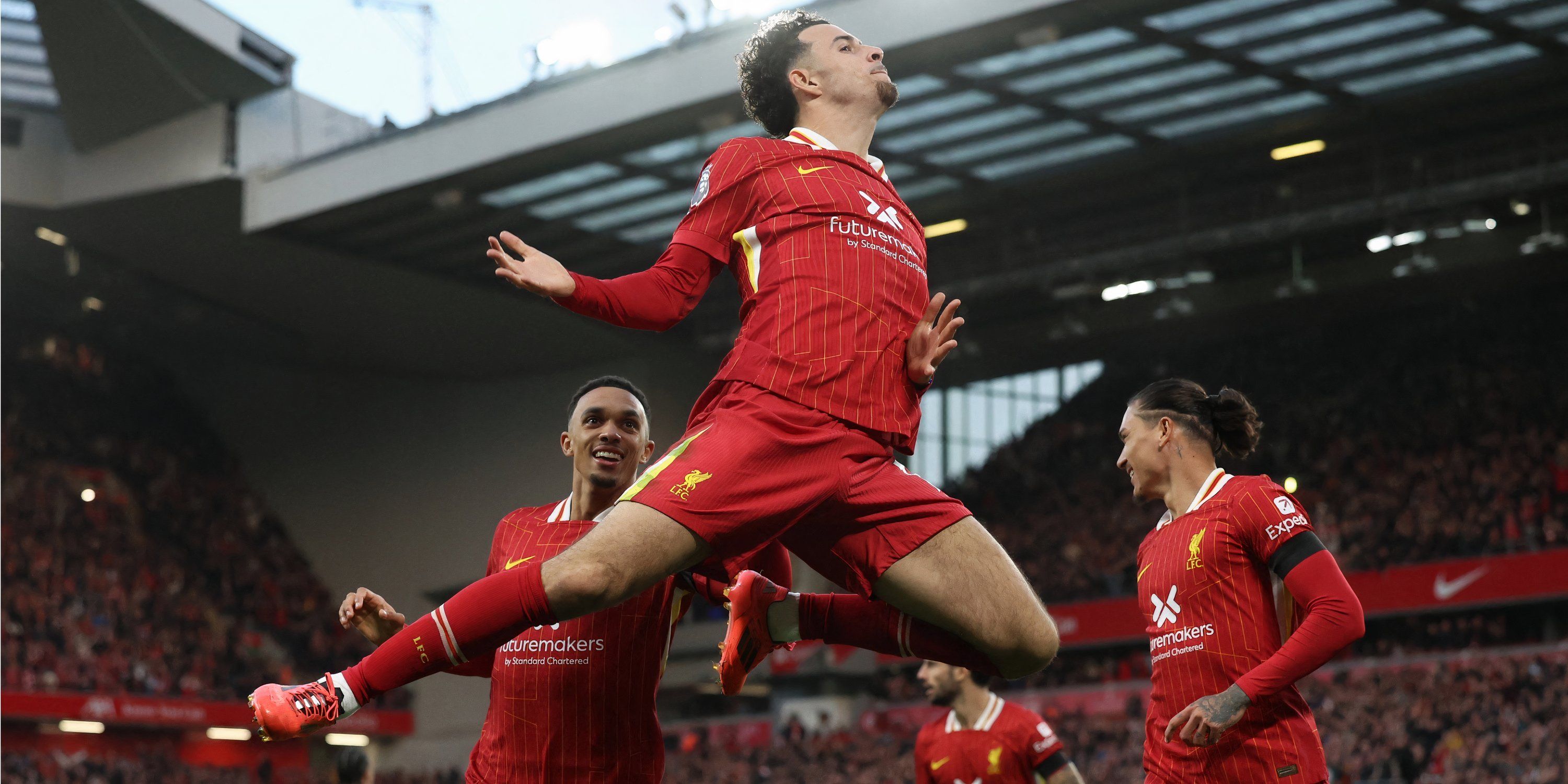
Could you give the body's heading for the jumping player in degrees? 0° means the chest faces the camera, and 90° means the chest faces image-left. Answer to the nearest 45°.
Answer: approximately 315°

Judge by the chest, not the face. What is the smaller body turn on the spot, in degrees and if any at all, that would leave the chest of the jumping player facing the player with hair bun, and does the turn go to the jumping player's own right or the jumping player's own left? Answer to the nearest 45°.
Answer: approximately 90° to the jumping player's own left

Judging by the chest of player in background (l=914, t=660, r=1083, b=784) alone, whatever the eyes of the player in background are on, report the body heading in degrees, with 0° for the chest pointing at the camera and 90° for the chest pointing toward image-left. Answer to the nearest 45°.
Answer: approximately 45°

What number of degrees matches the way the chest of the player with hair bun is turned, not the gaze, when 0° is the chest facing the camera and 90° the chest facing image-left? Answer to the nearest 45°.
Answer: approximately 45°

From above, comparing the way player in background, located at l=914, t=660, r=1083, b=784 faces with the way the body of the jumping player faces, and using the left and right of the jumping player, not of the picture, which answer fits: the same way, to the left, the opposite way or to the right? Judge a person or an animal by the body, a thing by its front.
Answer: to the right

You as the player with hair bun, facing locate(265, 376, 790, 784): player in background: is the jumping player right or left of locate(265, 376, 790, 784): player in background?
left

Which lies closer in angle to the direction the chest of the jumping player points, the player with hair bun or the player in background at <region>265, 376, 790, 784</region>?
the player with hair bun

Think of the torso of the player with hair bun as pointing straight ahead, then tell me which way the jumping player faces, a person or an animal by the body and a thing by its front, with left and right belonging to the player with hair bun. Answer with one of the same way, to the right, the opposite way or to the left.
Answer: to the left
